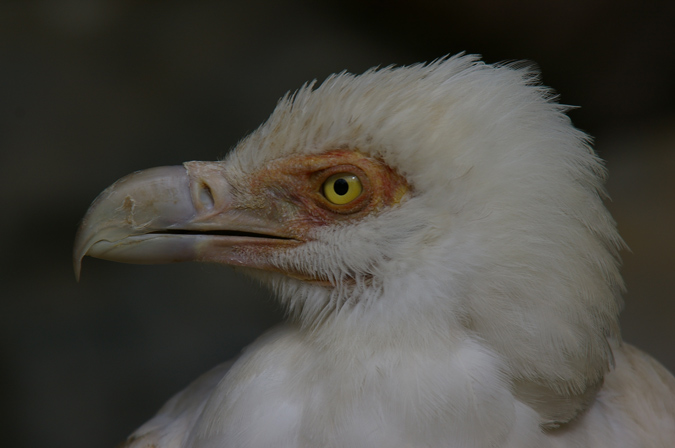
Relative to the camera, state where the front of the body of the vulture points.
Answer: to the viewer's left
